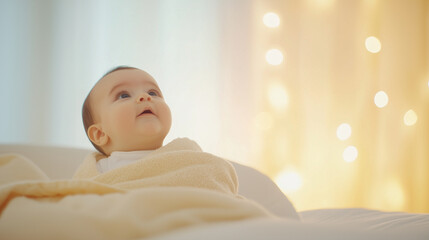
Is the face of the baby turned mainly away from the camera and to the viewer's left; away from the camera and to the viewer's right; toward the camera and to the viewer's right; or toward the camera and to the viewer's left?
toward the camera and to the viewer's right

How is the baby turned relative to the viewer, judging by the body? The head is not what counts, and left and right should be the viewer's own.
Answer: facing the viewer and to the right of the viewer
